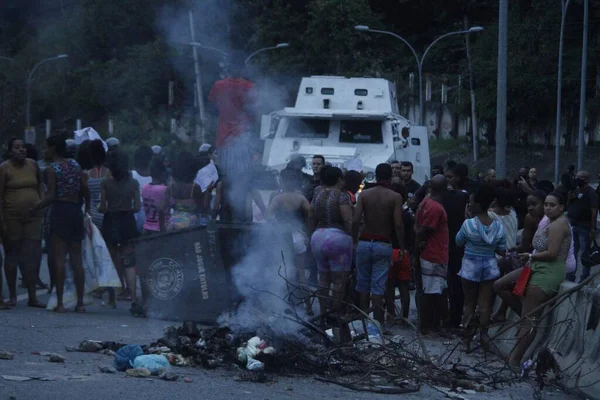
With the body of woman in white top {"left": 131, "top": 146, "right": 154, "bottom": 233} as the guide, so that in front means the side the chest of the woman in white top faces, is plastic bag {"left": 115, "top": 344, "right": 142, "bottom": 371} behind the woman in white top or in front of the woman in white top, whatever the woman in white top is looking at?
behind

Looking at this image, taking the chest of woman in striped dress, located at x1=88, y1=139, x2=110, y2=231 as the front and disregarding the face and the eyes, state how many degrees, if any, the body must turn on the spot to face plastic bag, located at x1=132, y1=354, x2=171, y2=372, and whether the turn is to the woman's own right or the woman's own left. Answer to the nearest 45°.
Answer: approximately 180°

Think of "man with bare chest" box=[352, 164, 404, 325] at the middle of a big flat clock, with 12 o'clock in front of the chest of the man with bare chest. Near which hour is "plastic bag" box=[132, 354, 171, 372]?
The plastic bag is roughly at 7 o'clock from the man with bare chest.

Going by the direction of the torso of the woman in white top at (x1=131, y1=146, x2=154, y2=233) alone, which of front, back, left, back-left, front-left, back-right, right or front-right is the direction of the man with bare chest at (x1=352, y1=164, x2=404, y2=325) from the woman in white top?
back-right

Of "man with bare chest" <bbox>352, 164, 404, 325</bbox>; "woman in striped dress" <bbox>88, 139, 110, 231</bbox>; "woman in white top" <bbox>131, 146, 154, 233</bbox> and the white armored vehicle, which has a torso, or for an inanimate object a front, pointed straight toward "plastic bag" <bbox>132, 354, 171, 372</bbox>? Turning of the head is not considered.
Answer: the white armored vehicle

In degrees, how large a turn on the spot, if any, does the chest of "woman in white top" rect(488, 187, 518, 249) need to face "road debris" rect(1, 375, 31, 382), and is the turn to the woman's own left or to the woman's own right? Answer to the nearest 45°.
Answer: approximately 135° to the woman's own left

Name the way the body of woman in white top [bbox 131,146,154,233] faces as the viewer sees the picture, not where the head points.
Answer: away from the camera

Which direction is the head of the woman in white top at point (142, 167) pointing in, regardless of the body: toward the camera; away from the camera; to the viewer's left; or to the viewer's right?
away from the camera

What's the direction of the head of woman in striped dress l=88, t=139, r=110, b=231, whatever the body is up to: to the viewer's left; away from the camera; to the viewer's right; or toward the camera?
away from the camera

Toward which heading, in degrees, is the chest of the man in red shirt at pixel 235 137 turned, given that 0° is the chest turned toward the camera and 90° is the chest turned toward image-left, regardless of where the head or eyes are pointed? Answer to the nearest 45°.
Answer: approximately 180°

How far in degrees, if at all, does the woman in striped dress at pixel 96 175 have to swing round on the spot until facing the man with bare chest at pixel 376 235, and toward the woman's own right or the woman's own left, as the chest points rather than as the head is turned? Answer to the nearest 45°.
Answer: approximately 135° to the woman's own right

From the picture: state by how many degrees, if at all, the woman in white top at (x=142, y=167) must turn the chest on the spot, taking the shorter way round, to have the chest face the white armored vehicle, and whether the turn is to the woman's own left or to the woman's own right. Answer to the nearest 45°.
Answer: approximately 45° to the woman's own right

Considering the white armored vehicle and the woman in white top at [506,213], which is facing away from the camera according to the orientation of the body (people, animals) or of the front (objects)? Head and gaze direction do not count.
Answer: the woman in white top
